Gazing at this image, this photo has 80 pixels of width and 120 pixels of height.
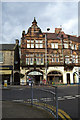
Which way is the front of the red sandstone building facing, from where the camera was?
facing the viewer
